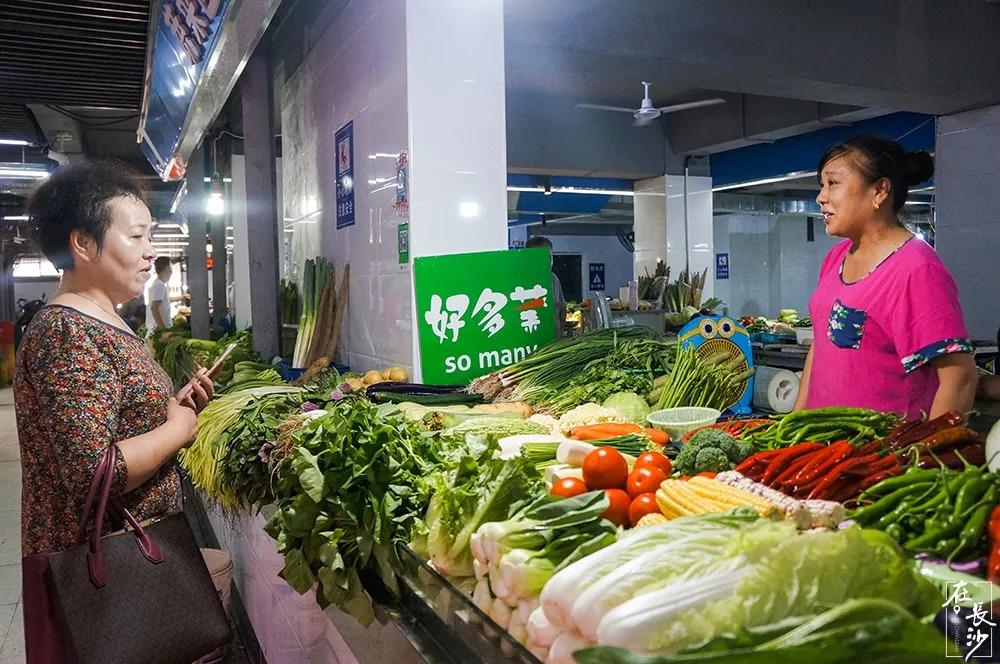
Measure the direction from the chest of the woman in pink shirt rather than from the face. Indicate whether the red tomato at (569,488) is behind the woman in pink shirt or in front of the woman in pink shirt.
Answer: in front

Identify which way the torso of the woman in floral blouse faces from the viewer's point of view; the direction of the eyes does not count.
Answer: to the viewer's right

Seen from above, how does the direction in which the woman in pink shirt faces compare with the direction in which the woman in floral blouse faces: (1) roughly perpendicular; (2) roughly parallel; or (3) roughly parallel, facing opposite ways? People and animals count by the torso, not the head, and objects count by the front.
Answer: roughly parallel, facing opposite ways

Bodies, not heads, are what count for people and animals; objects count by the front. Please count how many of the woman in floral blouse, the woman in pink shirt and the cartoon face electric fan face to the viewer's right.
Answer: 1

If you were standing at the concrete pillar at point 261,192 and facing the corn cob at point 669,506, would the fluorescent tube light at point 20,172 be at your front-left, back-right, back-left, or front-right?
back-right

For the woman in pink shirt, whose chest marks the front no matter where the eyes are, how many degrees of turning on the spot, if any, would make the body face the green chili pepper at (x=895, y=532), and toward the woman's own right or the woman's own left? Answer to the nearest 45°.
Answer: approximately 45° to the woman's own left

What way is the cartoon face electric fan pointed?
toward the camera

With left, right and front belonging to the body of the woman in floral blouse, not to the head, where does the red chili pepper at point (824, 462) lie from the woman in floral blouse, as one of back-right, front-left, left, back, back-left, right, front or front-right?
front-right

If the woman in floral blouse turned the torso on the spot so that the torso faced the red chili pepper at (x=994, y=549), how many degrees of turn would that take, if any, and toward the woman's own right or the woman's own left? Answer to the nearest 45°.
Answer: approximately 45° to the woman's own right

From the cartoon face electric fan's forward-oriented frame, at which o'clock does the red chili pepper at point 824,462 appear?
The red chili pepper is roughly at 12 o'clock from the cartoon face electric fan.

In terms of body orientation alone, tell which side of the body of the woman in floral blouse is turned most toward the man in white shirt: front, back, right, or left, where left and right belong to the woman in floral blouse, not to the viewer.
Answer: left

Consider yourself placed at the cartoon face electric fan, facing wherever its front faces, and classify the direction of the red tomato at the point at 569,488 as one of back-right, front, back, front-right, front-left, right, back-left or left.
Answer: front

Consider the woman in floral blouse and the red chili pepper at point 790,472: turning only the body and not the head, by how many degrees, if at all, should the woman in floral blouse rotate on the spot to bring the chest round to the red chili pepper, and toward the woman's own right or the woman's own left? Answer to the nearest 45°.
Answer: approximately 45° to the woman's own right

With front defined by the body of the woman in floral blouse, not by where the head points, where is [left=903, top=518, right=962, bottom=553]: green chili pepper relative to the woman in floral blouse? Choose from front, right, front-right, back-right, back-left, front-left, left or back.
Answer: front-right

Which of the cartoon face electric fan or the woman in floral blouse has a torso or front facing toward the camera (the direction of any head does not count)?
the cartoon face electric fan

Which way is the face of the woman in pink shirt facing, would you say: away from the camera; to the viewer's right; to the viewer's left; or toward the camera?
to the viewer's left

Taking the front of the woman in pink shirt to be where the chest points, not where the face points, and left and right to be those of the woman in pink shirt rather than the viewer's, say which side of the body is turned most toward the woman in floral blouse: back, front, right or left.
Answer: front

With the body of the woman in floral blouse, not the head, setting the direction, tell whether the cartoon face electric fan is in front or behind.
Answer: in front
